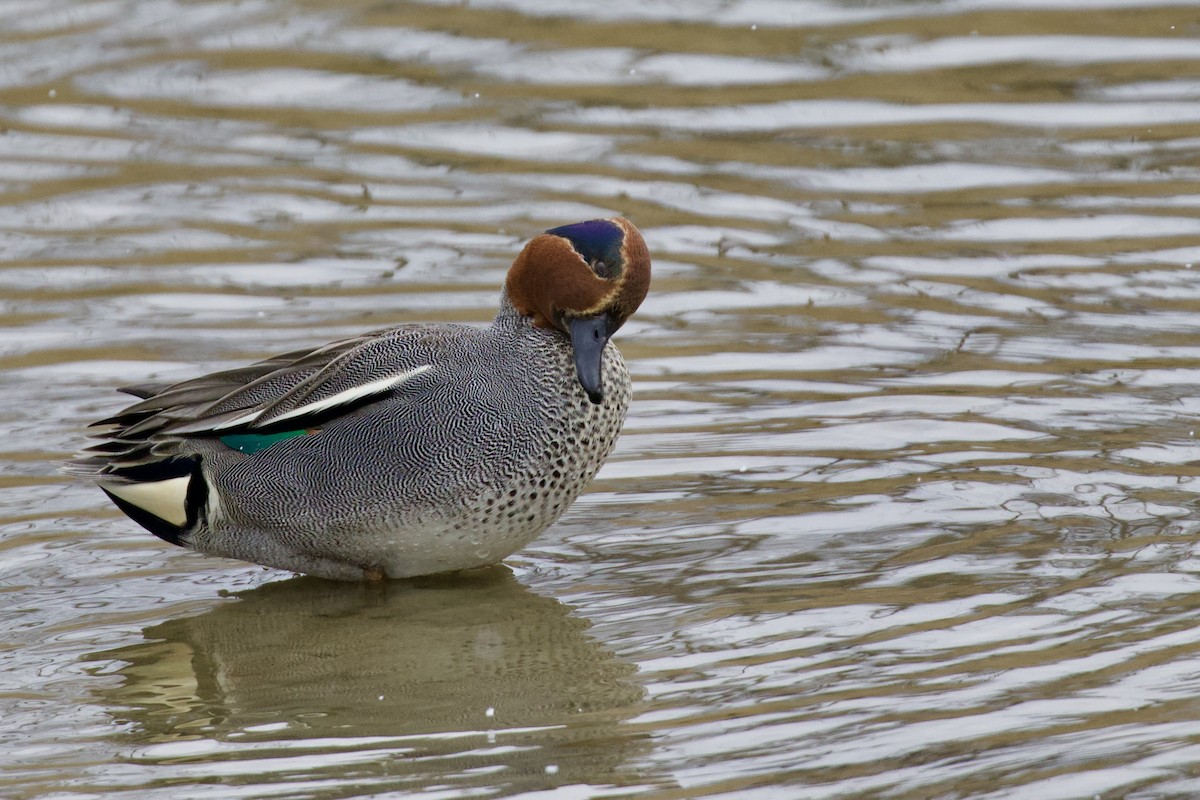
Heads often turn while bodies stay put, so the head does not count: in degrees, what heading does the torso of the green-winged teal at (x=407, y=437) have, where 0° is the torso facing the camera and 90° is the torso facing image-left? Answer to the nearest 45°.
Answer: approximately 270°
